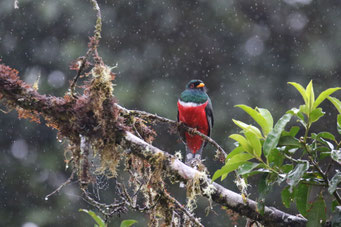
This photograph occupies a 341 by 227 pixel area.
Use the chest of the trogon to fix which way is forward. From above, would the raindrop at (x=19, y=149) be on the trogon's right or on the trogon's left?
on the trogon's right

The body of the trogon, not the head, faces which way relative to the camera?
toward the camera
